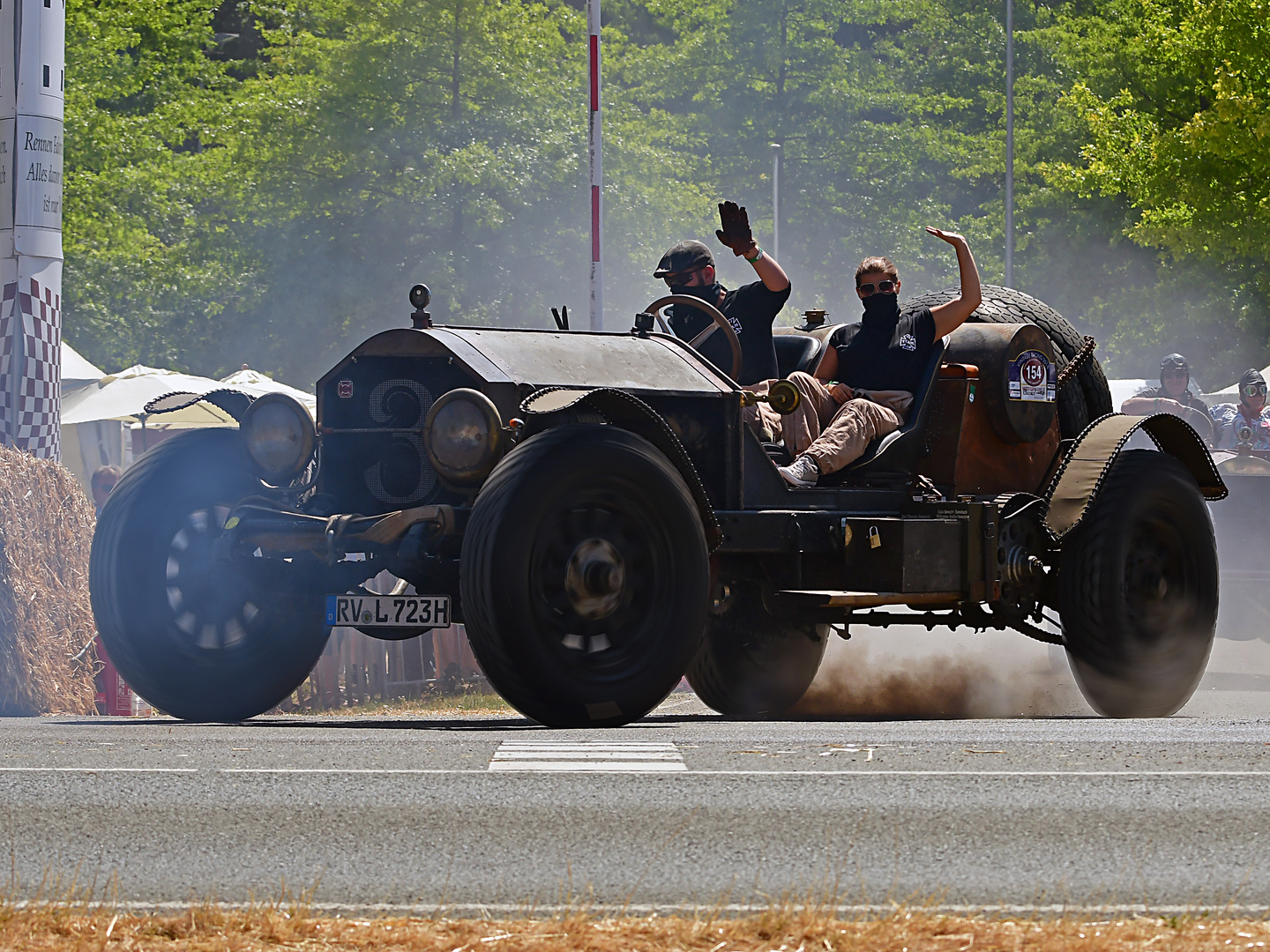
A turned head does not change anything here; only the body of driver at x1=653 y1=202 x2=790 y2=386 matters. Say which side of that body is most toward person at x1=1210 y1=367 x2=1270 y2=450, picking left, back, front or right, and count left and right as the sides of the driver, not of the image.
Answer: back

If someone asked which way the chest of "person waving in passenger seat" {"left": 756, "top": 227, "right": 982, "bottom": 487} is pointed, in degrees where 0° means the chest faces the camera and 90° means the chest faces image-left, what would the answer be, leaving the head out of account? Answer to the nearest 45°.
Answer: approximately 45°

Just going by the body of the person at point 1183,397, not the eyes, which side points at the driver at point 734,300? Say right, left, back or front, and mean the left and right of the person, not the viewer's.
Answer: front

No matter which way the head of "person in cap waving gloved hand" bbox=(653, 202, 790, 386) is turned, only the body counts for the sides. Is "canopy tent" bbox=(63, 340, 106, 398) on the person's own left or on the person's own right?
on the person's own right
